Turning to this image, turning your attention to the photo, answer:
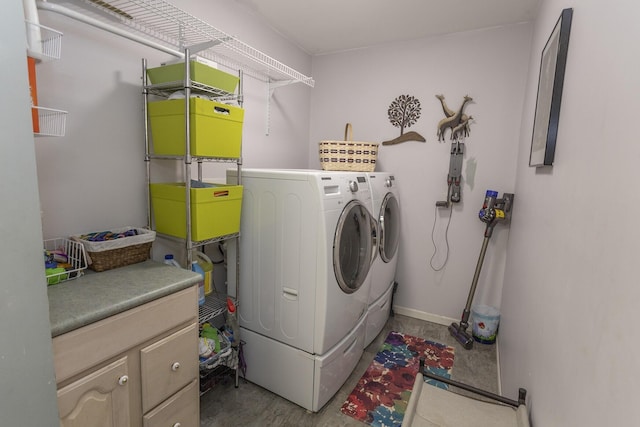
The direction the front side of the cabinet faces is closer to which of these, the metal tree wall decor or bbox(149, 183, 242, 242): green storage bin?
the metal tree wall decor

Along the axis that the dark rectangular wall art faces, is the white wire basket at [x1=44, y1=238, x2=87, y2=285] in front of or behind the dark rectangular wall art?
in front

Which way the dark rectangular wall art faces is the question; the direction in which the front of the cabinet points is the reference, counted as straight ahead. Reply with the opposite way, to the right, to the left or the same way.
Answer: the opposite way

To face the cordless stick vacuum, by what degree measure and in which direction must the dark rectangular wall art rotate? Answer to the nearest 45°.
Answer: approximately 90° to its right

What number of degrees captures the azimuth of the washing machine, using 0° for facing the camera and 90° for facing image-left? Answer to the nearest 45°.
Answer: approximately 315°

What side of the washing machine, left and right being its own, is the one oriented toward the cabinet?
right

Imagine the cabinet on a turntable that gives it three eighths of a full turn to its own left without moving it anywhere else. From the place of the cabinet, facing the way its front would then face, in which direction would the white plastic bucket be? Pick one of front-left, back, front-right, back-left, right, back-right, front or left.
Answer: right

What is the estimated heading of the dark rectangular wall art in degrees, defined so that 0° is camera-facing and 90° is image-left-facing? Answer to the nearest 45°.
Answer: approximately 90°

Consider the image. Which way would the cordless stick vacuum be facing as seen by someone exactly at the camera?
facing the viewer and to the left of the viewer

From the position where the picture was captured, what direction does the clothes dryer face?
facing the viewer and to the right of the viewer

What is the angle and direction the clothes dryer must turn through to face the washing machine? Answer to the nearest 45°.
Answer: approximately 90° to its right

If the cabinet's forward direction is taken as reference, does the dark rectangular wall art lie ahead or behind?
ahead

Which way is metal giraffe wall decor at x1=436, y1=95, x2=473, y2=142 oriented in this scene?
toward the camera

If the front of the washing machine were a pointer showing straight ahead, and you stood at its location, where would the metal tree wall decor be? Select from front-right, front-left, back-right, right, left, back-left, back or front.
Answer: left

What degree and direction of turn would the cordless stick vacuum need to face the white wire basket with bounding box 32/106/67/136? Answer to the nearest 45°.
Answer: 0° — it already faces it

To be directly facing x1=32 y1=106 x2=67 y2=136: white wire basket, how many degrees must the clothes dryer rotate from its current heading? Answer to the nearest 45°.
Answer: approximately 90° to its right

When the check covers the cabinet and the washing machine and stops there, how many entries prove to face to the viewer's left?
0
